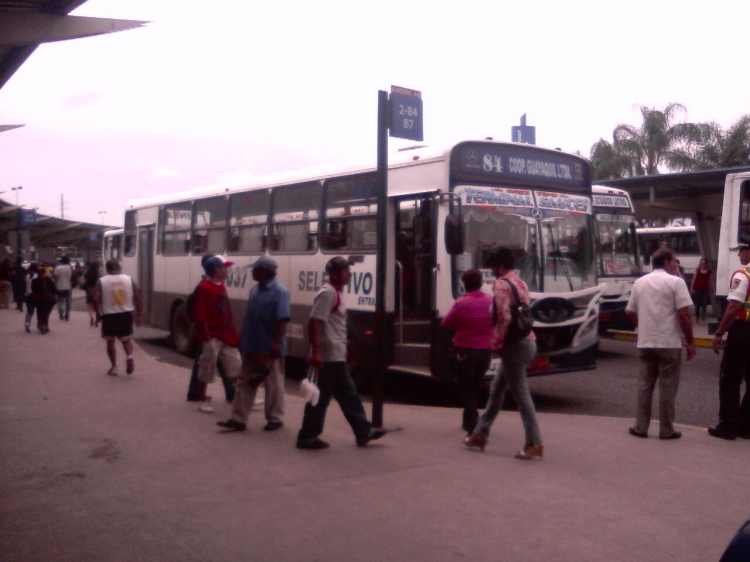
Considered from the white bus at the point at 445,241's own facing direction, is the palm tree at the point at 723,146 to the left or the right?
on its left

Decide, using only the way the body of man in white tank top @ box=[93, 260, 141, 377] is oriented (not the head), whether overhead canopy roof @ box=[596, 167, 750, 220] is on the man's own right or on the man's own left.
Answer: on the man's own right

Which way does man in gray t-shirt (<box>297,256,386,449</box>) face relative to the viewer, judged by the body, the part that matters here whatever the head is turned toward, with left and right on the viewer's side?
facing to the right of the viewer

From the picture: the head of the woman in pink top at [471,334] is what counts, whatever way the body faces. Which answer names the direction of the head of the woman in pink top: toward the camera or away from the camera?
away from the camera

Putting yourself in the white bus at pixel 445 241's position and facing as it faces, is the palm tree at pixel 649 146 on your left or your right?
on your left

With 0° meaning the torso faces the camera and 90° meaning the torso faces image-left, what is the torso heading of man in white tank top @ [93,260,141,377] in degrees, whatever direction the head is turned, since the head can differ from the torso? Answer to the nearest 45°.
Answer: approximately 180°

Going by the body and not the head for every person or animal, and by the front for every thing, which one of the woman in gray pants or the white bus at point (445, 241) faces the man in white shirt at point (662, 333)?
the white bus

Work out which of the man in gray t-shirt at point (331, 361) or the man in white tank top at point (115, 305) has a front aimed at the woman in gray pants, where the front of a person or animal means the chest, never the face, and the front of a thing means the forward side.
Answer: the man in gray t-shirt at point (331, 361)

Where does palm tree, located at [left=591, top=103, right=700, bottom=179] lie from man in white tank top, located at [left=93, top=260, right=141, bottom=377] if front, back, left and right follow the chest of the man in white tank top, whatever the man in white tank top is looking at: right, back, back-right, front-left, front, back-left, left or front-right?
front-right

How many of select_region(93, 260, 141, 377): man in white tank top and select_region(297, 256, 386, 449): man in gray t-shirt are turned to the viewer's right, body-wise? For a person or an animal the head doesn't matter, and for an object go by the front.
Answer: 1

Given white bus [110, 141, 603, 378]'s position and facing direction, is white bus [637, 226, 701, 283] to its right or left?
on its left
